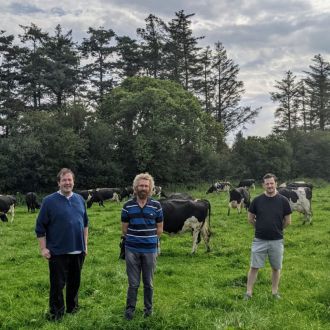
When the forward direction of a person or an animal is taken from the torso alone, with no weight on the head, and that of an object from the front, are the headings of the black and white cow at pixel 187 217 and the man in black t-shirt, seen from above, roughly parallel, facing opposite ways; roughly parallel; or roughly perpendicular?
roughly perpendicular

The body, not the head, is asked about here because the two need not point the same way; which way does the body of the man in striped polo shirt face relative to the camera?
toward the camera

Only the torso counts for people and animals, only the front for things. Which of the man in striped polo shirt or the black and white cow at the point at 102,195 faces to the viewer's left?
the black and white cow

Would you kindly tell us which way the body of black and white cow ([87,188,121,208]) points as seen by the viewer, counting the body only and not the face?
to the viewer's left

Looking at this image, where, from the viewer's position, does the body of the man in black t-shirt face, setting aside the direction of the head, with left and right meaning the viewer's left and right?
facing the viewer

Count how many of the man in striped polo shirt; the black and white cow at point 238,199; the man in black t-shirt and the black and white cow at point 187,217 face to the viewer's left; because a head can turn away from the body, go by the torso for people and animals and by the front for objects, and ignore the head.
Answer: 1

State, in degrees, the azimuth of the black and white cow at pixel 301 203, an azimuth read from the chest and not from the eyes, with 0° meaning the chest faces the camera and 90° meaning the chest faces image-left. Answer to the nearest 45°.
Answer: approximately 90°

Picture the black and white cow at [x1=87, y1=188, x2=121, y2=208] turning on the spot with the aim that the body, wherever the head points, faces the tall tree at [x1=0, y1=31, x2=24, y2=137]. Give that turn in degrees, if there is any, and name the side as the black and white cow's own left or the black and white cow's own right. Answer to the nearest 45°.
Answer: approximately 45° to the black and white cow's own right

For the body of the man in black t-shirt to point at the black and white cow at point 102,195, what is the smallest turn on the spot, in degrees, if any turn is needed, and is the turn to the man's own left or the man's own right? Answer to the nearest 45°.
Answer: approximately 135° to the man's own right
